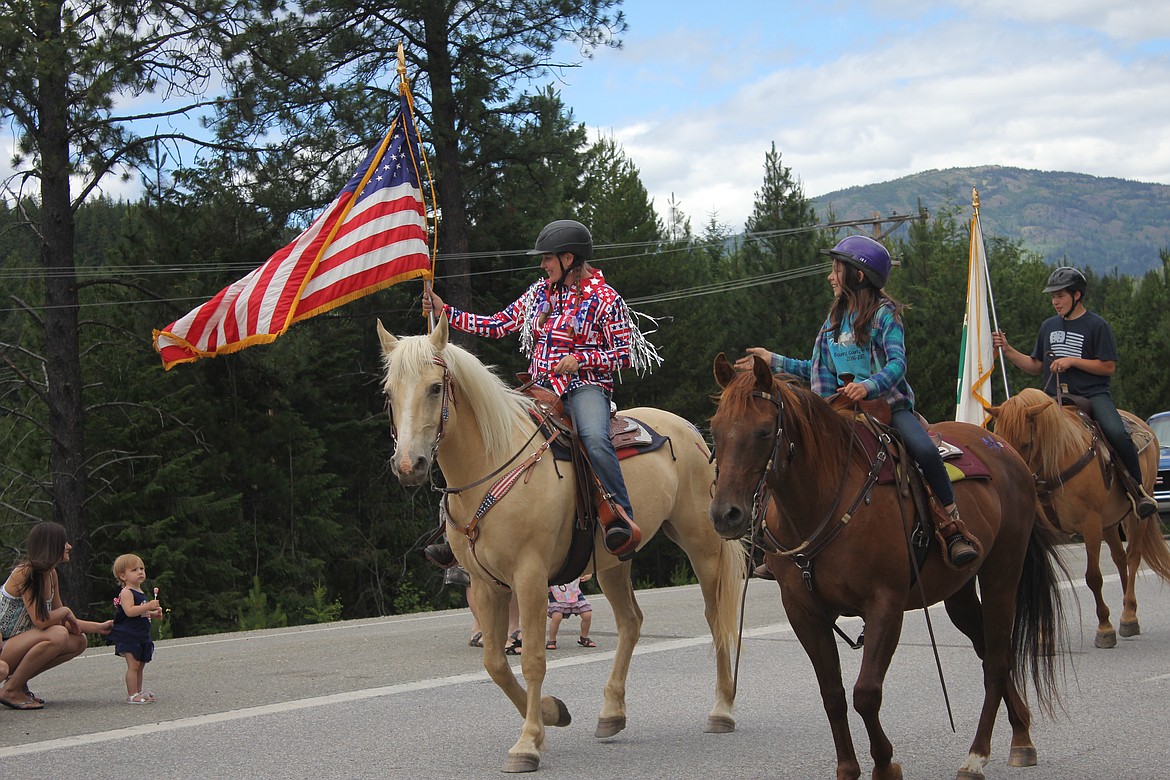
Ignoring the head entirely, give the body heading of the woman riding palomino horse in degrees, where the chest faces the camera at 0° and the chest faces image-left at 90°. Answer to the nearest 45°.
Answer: approximately 45°

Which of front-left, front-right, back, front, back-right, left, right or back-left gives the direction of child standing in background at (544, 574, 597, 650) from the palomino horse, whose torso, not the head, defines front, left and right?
back-right

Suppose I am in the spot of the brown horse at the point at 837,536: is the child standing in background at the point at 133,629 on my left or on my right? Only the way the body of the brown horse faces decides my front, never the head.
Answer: on my right

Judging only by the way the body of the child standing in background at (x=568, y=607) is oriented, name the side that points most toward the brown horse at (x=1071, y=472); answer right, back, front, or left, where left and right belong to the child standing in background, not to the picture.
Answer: left

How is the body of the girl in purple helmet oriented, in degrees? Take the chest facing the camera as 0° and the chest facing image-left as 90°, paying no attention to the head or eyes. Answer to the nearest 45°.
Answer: approximately 45°

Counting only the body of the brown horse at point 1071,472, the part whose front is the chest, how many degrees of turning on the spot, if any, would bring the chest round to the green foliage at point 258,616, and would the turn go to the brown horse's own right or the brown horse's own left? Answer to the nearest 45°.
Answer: approximately 90° to the brown horse's own right

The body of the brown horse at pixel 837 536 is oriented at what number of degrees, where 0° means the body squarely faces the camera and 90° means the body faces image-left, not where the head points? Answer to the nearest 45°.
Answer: approximately 45°

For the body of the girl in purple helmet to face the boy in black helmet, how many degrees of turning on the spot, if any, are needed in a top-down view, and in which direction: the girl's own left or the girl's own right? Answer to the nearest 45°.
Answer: approximately 135° to the girl's own right

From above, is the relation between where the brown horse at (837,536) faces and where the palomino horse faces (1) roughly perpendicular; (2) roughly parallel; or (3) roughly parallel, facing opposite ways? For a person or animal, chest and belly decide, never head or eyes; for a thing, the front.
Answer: roughly parallel

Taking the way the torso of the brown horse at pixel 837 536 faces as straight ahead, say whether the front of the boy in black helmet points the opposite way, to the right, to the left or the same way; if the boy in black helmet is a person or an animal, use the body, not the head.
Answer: the same way

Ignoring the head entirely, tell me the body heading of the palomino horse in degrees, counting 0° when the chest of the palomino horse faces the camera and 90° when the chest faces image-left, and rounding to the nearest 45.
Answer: approximately 45°

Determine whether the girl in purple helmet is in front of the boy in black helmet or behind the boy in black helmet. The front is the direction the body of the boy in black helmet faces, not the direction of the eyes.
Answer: in front

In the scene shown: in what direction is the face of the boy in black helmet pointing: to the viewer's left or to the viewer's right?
to the viewer's left

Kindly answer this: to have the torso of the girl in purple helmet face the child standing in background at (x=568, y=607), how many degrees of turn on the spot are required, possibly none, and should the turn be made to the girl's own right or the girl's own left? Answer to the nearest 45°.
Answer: approximately 90° to the girl's own right

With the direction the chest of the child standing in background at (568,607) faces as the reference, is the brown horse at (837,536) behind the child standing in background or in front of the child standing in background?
in front

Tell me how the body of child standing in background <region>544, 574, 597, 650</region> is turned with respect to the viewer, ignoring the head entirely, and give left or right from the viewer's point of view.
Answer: facing the viewer

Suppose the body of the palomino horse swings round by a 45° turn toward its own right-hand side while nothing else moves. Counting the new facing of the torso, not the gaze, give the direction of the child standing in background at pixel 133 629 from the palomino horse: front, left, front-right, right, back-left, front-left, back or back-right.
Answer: front-right

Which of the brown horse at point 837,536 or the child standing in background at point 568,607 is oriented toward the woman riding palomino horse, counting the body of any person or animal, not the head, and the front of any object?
the child standing in background

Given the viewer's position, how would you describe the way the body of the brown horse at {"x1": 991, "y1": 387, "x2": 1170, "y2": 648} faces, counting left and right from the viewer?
facing the viewer and to the left of the viewer

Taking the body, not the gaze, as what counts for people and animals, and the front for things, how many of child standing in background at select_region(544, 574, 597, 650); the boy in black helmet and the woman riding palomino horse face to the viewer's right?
0
